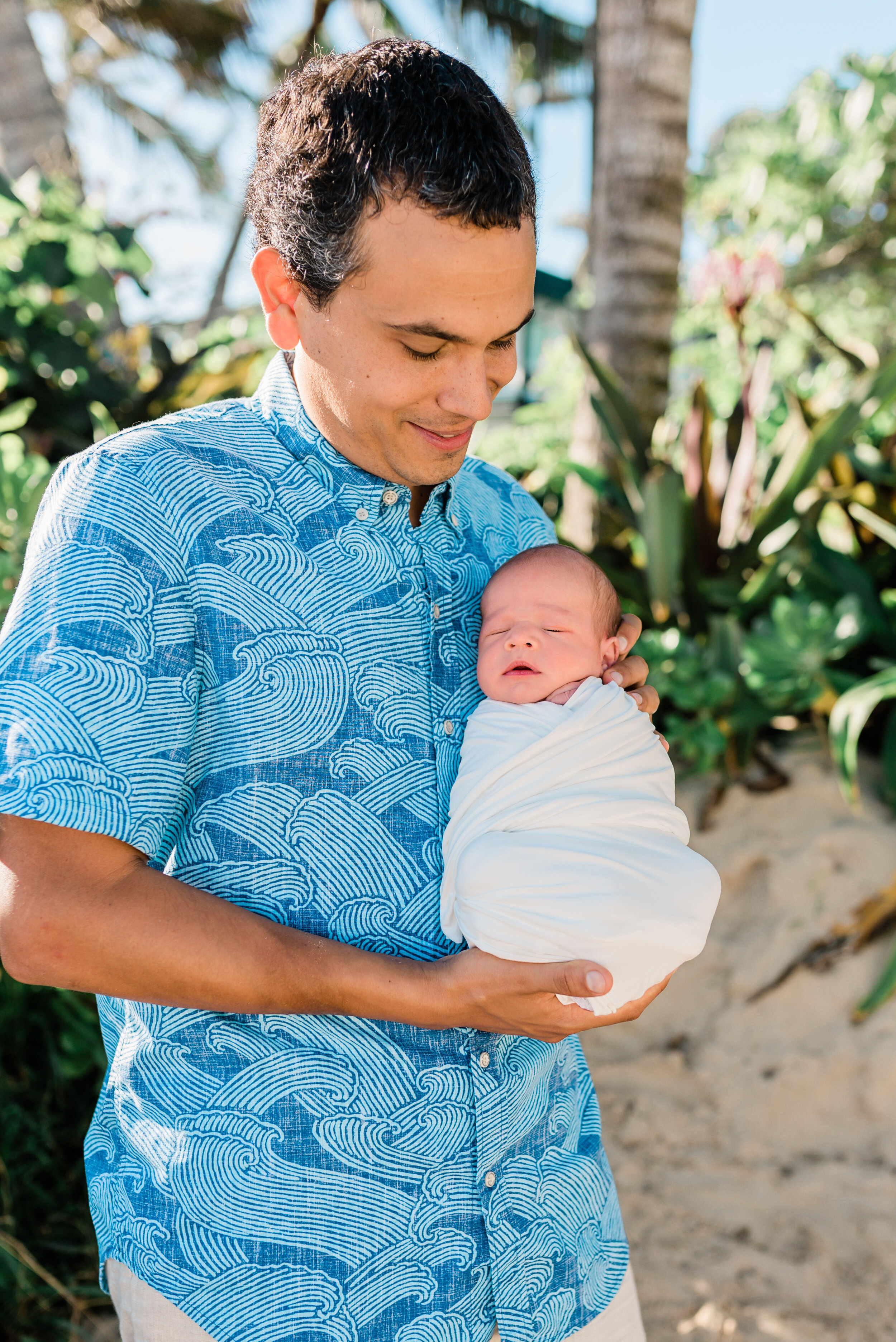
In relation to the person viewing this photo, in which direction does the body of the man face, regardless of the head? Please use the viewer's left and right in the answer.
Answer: facing the viewer and to the right of the viewer

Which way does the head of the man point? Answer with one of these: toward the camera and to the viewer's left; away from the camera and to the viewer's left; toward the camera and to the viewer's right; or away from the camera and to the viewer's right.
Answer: toward the camera and to the viewer's right

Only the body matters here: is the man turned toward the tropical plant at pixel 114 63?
no

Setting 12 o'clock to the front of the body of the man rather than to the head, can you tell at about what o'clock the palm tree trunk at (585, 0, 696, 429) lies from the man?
The palm tree trunk is roughly at 8 o'clock from the man.
